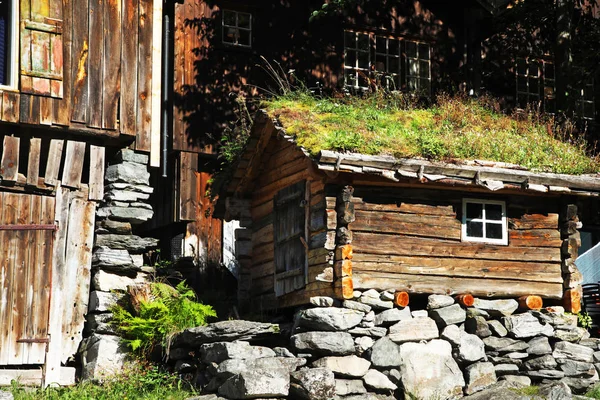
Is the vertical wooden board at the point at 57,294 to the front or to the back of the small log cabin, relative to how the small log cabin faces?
to the front

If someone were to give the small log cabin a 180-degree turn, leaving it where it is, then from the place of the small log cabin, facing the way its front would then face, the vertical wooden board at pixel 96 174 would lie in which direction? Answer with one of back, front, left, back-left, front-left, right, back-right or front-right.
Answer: back-left

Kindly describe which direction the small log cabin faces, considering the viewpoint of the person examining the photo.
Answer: facing the viewer and to the left of the viewer

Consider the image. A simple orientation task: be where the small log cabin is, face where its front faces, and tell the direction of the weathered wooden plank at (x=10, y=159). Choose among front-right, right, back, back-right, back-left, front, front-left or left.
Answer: front-right

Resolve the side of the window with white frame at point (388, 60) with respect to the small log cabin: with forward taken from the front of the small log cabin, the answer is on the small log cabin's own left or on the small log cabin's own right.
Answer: on the small log cabin's own right

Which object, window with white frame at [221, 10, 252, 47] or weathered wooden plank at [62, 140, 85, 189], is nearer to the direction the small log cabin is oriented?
the weathered wooden plank

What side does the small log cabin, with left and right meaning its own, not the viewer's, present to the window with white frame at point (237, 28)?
right

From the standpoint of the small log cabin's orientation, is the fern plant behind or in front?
in front

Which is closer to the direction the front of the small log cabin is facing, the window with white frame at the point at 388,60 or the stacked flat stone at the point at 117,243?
the stacked flat stone

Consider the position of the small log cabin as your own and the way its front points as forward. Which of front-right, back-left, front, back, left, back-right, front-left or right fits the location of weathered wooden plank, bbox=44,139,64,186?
front-right
